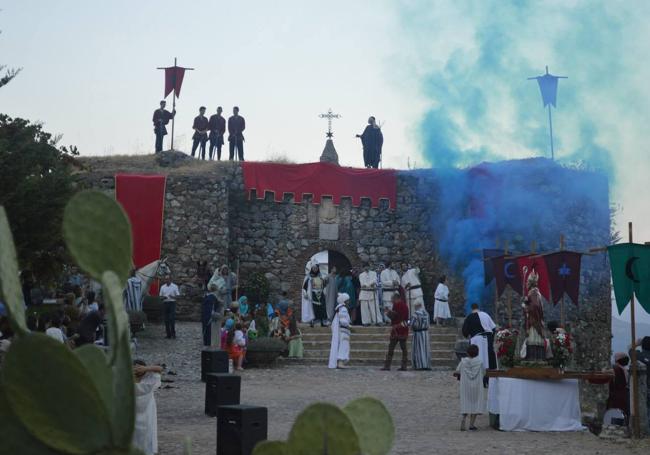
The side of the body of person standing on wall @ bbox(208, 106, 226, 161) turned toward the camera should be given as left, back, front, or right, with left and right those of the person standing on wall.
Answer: front

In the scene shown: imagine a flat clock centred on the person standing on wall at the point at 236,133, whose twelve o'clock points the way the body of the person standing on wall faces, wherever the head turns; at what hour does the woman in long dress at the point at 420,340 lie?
The woman in long dress is roughly at 11 o'clock from the person standing on wall.

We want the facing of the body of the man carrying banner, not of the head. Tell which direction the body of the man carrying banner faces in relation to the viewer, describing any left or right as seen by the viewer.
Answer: facing the viewer and to the right of the viewer

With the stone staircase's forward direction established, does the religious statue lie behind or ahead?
ahead

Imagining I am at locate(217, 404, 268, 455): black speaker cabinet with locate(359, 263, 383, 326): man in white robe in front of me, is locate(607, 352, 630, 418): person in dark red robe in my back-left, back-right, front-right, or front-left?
front-right

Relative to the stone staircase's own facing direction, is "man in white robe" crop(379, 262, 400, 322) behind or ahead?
behind

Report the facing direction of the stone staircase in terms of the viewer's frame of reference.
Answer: facing the viewer

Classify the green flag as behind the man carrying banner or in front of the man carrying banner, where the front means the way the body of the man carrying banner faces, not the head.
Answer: in front

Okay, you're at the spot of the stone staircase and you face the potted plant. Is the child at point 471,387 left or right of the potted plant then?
left

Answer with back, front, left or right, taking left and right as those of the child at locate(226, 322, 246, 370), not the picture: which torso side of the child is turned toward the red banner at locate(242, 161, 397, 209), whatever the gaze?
front

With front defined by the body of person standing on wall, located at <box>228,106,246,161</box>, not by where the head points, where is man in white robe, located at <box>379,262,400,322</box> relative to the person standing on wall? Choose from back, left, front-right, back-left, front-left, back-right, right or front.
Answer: front-left

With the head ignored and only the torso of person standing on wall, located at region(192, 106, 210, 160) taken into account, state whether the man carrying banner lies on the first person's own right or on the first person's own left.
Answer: on the first person's own right

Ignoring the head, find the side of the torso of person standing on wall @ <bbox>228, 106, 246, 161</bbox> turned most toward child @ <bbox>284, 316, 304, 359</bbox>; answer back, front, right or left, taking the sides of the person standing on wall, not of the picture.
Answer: front

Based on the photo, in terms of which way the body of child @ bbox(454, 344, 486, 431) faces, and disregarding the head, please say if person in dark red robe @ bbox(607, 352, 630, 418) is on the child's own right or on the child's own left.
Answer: on the child's own right
